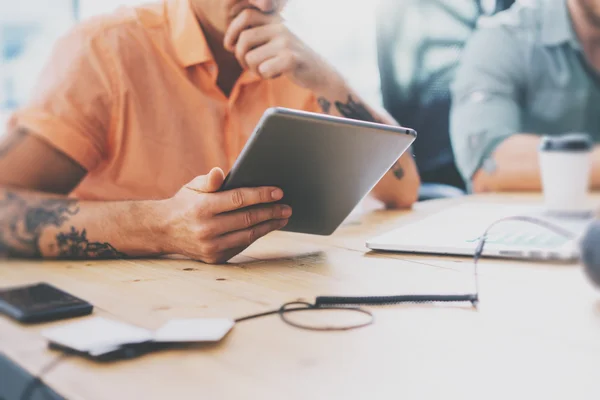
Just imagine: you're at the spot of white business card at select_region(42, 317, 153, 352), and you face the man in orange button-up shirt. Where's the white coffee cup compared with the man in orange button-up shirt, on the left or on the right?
right

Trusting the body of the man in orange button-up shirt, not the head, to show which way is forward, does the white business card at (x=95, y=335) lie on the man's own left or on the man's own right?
on the man's own right

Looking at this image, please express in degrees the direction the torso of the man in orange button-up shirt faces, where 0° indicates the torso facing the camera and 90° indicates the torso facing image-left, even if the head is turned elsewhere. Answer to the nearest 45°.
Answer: approximately 315°

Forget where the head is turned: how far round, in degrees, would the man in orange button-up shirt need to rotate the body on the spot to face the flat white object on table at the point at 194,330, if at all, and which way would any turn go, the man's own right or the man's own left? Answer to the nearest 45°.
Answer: approximately 45° to the man's own right

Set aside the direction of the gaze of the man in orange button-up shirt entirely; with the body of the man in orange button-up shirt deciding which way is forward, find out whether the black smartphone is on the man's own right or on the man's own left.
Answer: on the man's own right

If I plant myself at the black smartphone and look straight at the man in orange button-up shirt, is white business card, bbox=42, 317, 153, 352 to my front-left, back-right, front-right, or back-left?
back-right
